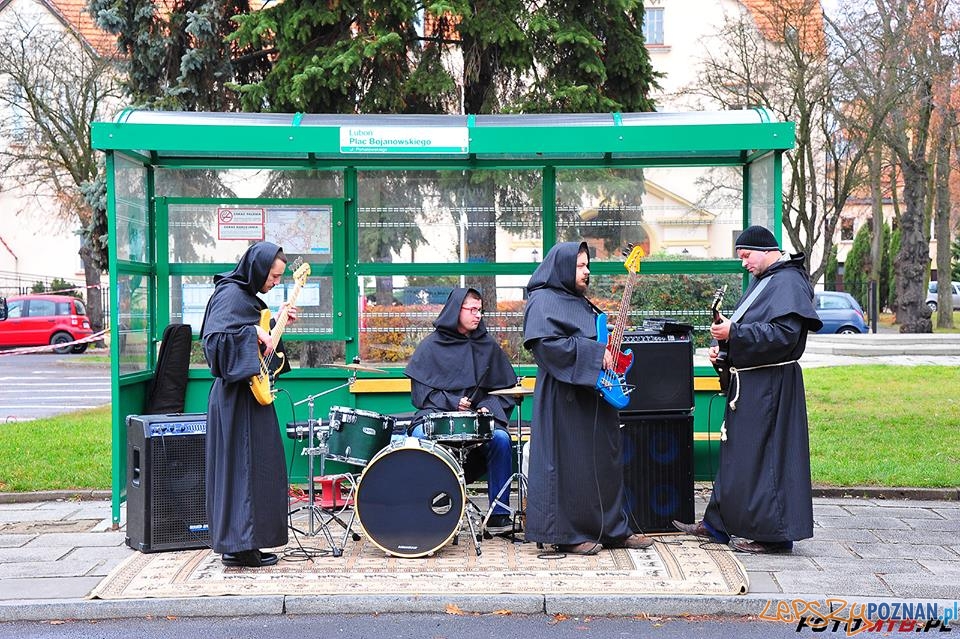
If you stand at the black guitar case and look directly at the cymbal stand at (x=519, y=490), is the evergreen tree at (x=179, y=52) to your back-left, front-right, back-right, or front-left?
back-left

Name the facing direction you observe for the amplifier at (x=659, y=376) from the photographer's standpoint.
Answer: facing the viewer

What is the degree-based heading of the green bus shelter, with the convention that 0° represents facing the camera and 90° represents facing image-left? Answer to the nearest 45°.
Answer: approximately 0°

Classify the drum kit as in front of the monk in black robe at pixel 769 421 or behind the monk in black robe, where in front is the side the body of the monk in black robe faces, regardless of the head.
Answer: in front

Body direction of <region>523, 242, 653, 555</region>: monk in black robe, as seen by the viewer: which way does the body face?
to the viewer's right

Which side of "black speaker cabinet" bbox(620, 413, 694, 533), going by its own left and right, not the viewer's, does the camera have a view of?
front

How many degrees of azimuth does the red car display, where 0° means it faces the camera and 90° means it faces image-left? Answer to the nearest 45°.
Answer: approximately 90°

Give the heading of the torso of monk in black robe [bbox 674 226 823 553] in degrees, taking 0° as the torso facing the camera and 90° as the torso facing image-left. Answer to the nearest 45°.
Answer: approximately 90°

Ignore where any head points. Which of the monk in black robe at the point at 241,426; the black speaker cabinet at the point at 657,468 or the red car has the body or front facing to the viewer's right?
the monk in black robe

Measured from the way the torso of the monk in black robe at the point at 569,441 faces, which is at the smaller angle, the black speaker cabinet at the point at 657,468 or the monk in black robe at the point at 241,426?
the black speaker cabinet

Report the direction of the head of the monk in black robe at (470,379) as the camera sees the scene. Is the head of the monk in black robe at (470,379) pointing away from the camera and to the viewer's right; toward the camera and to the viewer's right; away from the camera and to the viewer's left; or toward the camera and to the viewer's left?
toward the camera and to the viewer's right

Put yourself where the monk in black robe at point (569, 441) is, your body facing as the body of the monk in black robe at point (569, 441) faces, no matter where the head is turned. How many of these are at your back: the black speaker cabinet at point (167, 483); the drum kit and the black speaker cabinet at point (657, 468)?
2

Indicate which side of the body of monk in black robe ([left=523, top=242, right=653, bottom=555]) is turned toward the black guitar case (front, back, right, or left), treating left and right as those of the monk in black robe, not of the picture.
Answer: back

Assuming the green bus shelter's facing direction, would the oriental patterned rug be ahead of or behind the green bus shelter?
ahead

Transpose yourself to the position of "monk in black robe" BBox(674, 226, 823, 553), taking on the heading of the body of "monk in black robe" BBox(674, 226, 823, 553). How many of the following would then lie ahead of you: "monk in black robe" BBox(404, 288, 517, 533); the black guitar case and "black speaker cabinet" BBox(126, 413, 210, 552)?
3

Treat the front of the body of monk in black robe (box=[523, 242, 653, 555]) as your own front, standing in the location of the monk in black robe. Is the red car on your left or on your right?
on your left

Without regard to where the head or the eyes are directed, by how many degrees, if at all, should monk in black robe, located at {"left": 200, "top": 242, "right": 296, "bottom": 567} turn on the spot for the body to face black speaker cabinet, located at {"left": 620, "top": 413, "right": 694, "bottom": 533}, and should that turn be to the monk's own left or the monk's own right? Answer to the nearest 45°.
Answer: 0° — they already face it
